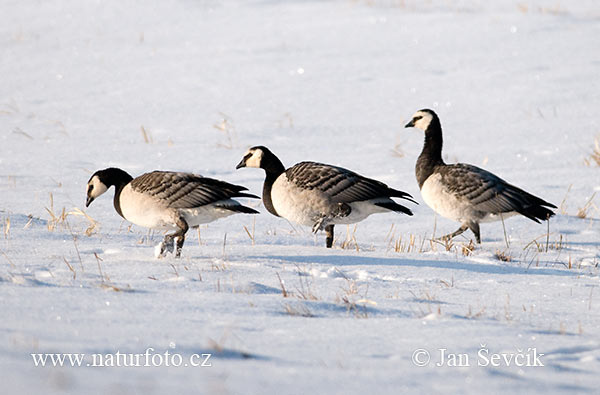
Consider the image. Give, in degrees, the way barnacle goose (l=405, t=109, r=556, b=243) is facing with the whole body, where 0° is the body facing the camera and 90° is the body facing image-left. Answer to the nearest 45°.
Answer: approximately 90°

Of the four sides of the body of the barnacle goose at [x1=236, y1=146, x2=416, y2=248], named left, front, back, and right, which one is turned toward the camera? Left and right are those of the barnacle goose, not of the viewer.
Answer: left

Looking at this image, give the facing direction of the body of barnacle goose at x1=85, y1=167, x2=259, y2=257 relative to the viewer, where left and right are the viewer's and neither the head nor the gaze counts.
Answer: facing to the left of the viewer

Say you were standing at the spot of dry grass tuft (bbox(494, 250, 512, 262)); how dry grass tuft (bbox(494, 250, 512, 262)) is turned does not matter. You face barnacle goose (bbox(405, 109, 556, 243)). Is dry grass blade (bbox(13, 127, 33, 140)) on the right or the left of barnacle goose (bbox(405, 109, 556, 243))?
left

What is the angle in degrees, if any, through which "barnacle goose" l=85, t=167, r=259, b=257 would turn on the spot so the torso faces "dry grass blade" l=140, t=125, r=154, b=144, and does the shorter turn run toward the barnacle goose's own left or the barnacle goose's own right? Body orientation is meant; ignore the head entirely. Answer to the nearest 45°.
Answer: approximately 90° to the barnacle goose's own right

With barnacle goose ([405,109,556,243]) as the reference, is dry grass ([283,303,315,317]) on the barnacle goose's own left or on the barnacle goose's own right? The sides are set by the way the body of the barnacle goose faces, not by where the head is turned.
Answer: on the barnacle goose's own left

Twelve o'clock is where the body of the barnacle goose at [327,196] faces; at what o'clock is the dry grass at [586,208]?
The dry grass is roughly at 5 o'clock from the barnacle goose.

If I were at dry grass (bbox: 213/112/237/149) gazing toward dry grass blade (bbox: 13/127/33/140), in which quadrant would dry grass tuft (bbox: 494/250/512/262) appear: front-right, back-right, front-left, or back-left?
back-left

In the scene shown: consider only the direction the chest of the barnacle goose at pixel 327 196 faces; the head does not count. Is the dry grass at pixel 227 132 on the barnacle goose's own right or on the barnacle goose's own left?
on the barnacle goose's own right

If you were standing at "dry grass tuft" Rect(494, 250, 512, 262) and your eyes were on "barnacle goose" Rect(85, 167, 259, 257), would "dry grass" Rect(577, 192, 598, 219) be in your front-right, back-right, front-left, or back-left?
back-right

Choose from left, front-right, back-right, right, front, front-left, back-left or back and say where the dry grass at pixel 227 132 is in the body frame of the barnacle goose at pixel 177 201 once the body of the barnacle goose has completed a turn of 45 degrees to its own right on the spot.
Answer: front-right

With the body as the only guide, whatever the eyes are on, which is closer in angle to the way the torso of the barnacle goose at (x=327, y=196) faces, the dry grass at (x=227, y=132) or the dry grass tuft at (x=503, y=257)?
the dry grass

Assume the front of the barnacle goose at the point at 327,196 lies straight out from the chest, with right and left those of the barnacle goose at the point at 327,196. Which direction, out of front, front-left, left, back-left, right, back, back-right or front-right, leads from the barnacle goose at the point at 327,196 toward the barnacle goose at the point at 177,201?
front-left
